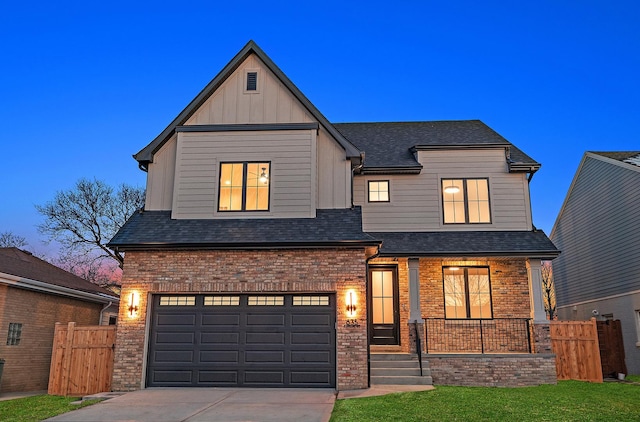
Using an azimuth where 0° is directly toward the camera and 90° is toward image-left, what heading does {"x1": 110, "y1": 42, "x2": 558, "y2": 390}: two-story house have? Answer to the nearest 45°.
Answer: approximately 0°

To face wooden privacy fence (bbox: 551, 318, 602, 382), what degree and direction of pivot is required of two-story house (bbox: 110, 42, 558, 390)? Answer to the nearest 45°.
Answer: approximately 90° to its left

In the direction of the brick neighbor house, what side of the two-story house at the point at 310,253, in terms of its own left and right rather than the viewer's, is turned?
right

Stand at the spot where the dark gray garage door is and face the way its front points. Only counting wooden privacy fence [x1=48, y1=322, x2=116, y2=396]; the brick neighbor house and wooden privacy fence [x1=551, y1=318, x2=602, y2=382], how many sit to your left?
1

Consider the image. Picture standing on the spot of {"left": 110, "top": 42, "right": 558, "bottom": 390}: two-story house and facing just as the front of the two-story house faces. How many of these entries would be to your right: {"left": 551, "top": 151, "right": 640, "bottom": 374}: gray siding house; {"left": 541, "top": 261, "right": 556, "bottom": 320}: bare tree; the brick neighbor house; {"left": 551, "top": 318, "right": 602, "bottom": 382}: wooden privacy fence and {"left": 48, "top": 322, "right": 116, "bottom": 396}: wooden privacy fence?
2

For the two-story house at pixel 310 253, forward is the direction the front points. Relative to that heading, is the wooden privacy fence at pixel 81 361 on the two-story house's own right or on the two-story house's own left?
on the two-story house's own right

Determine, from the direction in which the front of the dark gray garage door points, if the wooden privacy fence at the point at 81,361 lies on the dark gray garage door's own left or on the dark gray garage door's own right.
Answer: on the dark gray garage door's own right

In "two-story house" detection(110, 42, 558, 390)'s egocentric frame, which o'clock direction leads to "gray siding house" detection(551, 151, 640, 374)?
The gray siding house is roughly at 8 o'clock from the two-story house.

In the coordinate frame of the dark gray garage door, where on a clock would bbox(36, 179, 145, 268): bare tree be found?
The bare tree is roughly at 5 o'clock from the dark gray garage door.

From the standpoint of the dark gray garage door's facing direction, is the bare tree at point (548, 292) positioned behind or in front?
behind
